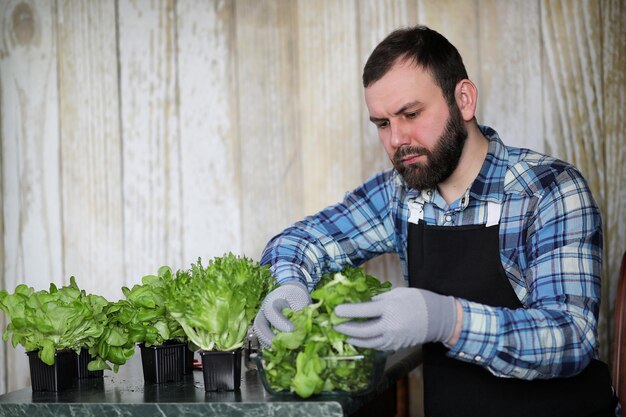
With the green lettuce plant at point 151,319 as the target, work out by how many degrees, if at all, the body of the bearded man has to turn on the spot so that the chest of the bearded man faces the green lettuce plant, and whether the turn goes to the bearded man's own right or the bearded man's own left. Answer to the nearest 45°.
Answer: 0° — they already face it

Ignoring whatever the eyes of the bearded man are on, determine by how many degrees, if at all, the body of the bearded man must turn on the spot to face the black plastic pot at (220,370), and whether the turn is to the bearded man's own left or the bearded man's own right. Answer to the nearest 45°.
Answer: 0° — they already face it

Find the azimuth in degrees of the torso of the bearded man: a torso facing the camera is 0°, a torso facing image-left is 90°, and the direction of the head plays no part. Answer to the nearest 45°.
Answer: approximately 45°
